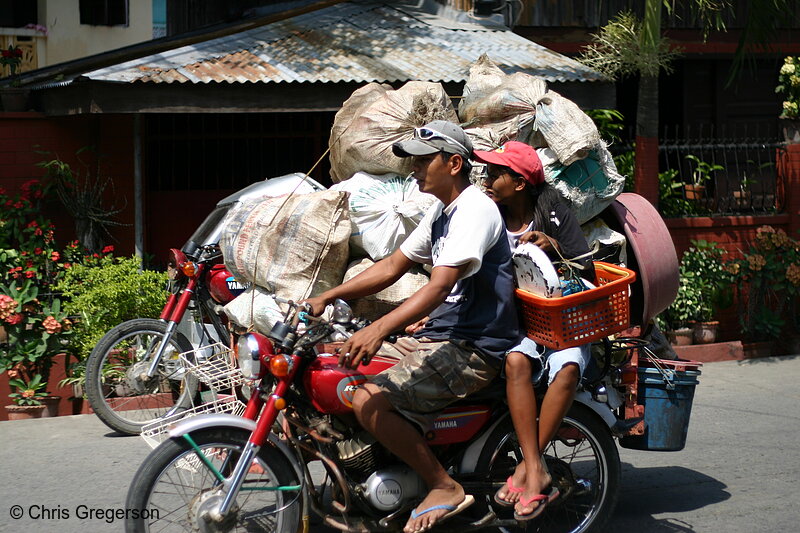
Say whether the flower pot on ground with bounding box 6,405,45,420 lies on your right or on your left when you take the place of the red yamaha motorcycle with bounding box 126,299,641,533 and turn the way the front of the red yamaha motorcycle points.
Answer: on your right

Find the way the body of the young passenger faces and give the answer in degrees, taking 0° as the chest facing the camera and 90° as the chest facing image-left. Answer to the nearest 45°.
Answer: approximately 45°

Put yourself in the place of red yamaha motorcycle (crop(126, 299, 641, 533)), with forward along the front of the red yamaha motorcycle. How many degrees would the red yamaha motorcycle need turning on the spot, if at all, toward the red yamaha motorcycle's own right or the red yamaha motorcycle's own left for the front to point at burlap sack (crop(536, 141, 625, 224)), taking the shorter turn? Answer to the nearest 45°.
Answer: approximately 135° to the red yamaha motorcycle's own right

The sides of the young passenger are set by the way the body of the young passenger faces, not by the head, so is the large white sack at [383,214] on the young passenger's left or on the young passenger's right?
on the young passenger's right

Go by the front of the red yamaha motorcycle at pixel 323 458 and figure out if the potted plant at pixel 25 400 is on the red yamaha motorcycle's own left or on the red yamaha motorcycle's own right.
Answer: on the red yamaha motorcycle's own right

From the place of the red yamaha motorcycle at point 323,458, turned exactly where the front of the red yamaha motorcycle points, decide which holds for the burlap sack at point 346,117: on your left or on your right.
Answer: on your right

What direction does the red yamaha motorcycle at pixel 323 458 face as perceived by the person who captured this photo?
facing to the left of the viewer

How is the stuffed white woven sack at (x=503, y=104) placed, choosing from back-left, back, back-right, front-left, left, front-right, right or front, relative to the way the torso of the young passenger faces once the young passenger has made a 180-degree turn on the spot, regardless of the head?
front-left

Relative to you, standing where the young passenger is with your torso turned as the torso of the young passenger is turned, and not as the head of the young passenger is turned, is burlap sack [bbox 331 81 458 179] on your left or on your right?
on your right

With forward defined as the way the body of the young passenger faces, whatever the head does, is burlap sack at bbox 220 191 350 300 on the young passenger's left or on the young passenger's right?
on the young passenger's right

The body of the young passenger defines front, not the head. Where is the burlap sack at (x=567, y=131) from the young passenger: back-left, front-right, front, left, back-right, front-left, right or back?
back-right
